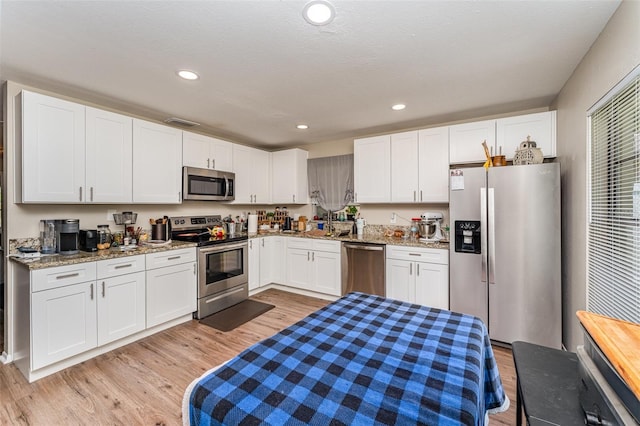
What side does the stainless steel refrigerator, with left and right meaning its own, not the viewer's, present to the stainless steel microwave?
right

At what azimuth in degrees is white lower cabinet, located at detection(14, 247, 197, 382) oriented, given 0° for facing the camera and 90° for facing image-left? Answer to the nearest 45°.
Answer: approximately 315°

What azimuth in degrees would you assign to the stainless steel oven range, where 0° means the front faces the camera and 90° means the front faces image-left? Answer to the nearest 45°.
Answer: approximately 315°

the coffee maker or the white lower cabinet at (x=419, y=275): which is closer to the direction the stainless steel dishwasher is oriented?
the coffee maker

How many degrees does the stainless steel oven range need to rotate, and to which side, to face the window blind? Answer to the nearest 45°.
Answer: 0° — it already faces it

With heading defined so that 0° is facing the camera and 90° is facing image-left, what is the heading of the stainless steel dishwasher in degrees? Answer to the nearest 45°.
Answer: approximately 45°

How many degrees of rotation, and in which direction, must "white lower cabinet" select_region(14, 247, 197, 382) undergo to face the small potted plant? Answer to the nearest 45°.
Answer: approximately 45° to its left
